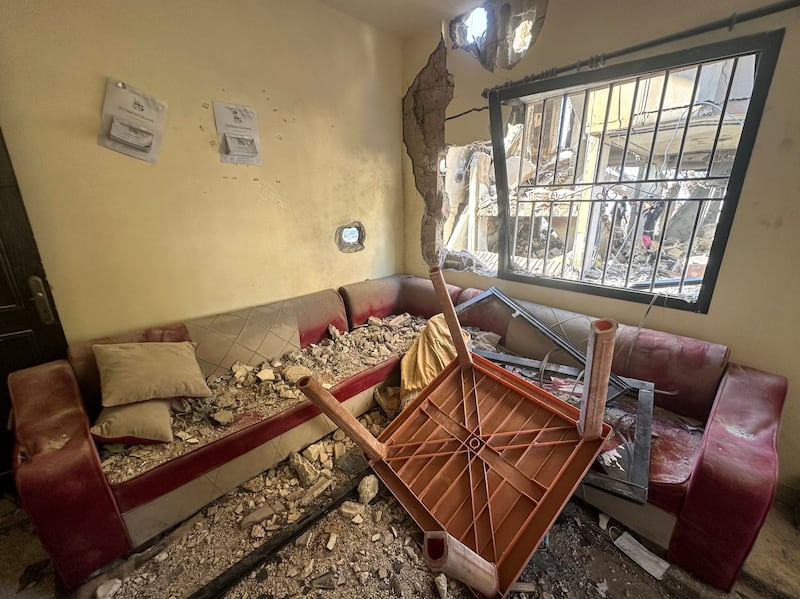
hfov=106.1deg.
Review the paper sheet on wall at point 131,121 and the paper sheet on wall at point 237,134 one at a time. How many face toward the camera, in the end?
2

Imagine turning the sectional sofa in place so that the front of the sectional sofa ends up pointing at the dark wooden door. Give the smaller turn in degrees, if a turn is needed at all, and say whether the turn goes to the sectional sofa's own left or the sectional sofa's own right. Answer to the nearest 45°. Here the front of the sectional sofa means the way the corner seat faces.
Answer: approximately 90° to the sectional sofa's own right

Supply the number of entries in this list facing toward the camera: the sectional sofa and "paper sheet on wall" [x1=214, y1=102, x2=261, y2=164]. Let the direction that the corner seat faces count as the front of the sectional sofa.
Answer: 2

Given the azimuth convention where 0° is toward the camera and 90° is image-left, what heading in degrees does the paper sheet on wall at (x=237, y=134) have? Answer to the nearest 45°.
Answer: approximately 0°

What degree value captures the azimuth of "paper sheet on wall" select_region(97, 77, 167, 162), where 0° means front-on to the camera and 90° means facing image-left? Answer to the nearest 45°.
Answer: approximately 0°
